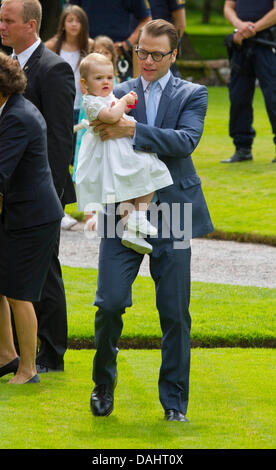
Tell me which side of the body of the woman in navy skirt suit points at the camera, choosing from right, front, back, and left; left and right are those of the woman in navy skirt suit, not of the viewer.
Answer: left

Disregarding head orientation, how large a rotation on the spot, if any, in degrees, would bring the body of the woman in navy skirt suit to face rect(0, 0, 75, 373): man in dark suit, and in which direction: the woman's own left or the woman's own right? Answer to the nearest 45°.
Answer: approximately 90° to the woman's own right

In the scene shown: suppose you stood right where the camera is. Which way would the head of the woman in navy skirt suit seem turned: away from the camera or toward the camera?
away from the camera

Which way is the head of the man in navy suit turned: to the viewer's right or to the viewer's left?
to the viewer's left

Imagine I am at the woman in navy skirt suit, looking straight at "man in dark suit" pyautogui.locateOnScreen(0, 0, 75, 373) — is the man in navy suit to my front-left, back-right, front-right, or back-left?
back-right
